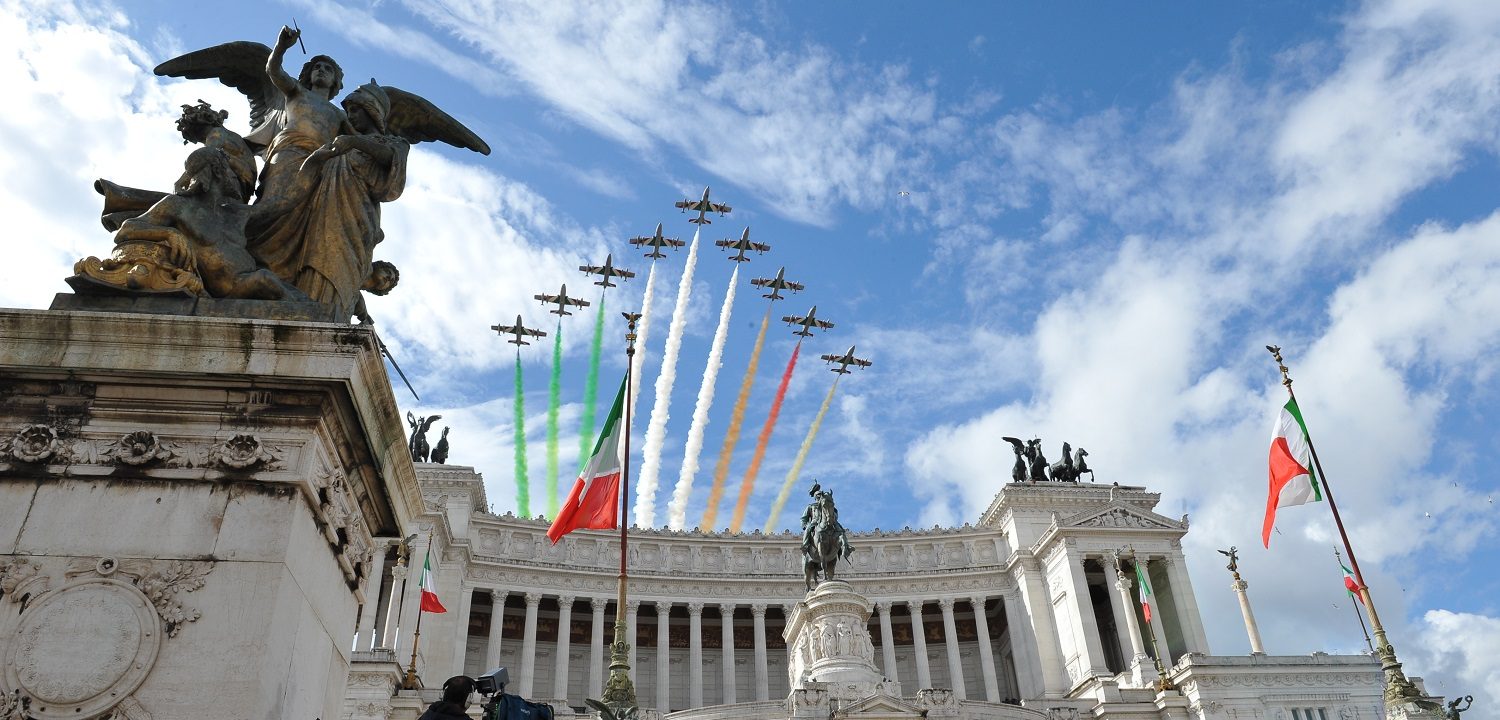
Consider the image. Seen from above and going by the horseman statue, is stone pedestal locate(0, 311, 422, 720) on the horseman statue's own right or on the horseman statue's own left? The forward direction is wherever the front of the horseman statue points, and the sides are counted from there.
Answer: on the horseman statue's own right

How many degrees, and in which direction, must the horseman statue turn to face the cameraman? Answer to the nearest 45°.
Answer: approximately 45° to its right

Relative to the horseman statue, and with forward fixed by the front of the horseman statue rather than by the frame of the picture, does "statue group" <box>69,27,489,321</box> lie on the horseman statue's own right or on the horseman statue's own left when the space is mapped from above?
on the horseman statue's own right

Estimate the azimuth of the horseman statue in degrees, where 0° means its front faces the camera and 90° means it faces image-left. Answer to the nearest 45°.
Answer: approximately 315°
